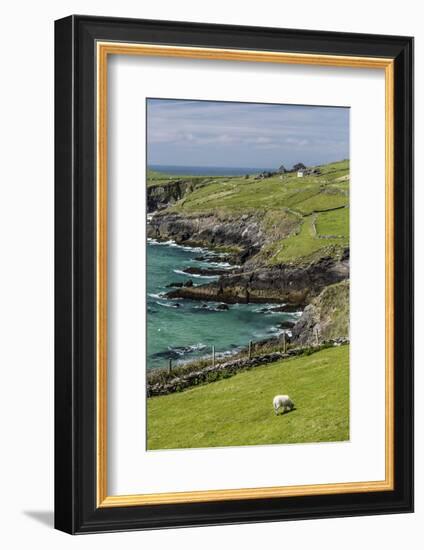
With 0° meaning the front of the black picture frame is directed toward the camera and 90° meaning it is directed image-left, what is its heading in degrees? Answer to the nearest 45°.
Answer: approximately 315°
